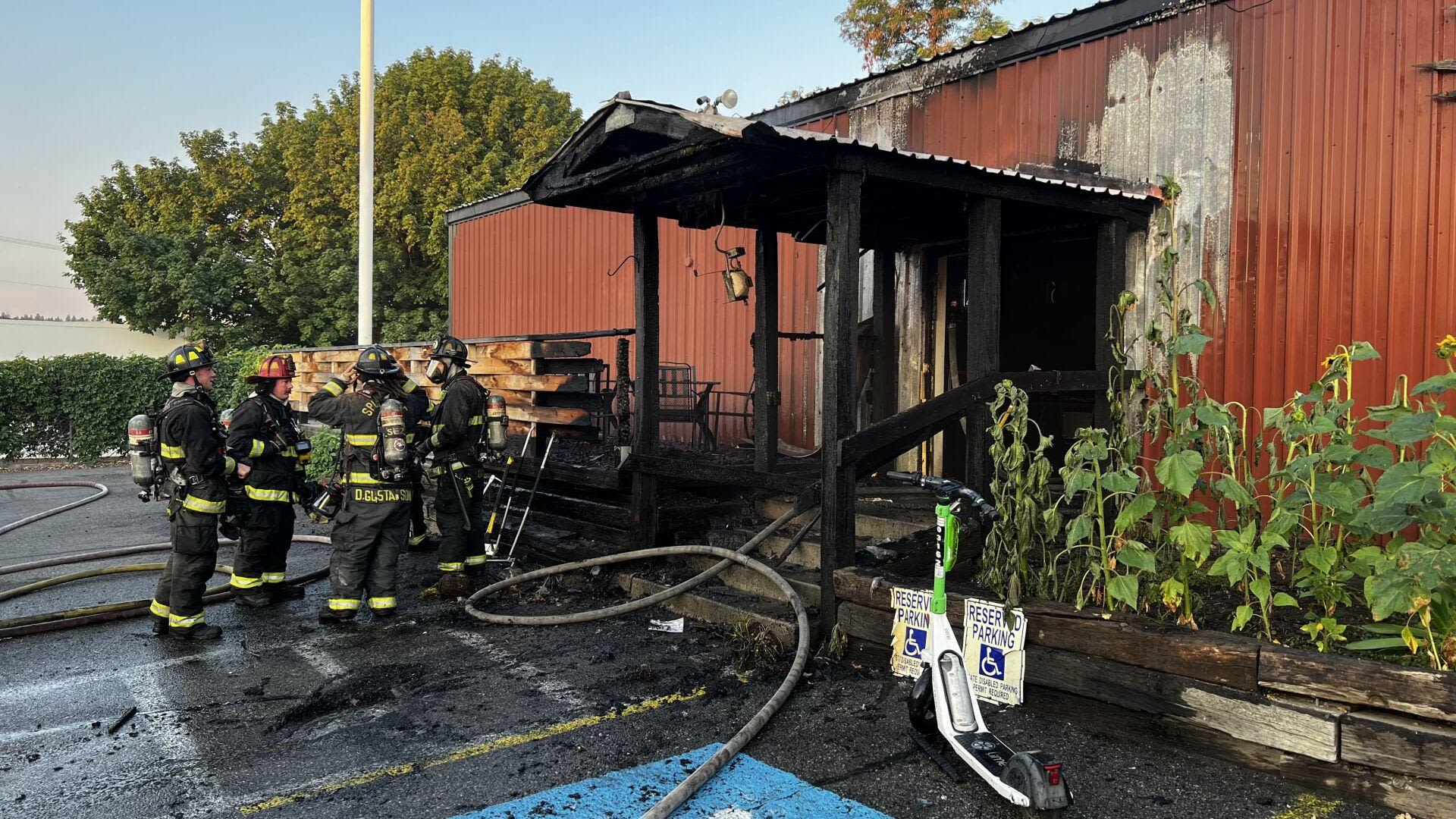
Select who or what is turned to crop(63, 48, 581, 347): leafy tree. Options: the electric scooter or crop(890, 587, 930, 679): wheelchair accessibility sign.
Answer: the electric scooter

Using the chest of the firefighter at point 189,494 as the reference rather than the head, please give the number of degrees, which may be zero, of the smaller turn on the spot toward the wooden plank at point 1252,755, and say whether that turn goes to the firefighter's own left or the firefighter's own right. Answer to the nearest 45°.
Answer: approximately 45° to the firefighter's own right

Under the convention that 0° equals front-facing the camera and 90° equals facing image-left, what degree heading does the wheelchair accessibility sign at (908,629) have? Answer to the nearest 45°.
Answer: approximately 45°

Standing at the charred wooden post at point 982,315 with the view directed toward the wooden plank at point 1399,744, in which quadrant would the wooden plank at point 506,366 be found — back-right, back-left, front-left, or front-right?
back-right

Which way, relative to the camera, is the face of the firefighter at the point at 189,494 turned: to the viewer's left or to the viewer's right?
to the viewer's right

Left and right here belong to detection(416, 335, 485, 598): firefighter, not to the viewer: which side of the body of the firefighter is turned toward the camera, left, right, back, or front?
left

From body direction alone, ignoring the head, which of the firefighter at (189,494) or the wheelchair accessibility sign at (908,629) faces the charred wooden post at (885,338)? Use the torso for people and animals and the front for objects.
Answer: the firefighter

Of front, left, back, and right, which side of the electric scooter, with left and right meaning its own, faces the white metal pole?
front

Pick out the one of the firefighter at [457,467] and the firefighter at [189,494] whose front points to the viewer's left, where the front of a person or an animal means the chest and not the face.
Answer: the firefighter at [457,467]

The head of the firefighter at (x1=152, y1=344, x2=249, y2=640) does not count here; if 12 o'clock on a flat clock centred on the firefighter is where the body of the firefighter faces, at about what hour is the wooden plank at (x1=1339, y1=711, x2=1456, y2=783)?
The wooden plank is roughly at 2 o'clock from the firefighter.

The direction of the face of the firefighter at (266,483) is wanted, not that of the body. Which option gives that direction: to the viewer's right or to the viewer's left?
to the viewer's right

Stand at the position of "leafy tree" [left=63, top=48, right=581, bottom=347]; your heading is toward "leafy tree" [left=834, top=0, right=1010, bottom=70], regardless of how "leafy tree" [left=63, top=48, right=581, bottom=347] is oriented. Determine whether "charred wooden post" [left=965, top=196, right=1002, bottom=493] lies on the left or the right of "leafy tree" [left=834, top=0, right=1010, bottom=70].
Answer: right

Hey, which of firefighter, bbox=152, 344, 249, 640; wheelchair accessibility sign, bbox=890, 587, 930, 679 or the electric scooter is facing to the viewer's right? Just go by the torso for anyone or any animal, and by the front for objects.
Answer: the firefighter

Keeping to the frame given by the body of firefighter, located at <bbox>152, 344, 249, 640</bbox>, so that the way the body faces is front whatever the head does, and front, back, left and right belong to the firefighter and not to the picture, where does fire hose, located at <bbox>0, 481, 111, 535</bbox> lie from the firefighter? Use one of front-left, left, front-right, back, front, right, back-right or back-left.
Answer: left

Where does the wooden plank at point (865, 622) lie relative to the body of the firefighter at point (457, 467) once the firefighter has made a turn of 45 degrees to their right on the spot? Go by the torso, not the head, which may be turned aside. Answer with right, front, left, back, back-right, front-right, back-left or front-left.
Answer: back

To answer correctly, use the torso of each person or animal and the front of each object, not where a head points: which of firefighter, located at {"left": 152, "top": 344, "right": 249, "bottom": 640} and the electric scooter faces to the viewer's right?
the firefighter

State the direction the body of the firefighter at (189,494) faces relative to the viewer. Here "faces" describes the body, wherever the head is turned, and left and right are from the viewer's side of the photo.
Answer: facing to the right of the viewer

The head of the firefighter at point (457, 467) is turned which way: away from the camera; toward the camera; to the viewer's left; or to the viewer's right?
to the viewer's left
